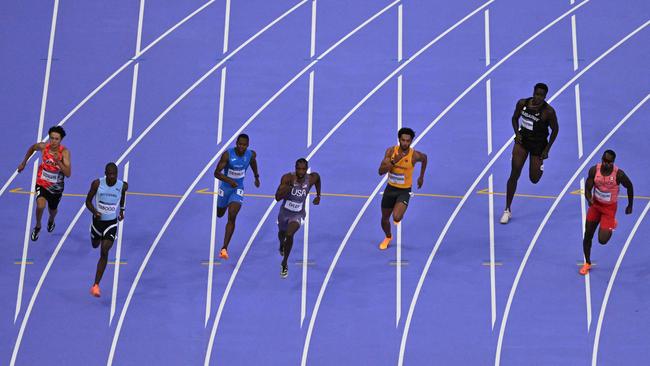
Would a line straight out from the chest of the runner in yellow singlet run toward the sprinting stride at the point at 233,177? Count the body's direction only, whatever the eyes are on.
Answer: no

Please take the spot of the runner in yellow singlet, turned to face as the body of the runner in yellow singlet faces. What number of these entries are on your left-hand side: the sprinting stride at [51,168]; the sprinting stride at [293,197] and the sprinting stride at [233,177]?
0

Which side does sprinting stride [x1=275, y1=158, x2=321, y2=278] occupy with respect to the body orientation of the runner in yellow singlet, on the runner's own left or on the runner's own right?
on the runner's own right

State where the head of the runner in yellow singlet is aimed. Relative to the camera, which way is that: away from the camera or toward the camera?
toward the camera

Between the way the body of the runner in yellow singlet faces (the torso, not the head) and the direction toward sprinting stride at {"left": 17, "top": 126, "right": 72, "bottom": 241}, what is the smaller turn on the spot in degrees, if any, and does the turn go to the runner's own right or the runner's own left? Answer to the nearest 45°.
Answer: approximately 90° to the runner's own right

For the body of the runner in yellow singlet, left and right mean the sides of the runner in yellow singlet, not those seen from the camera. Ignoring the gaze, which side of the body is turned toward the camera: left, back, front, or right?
front
